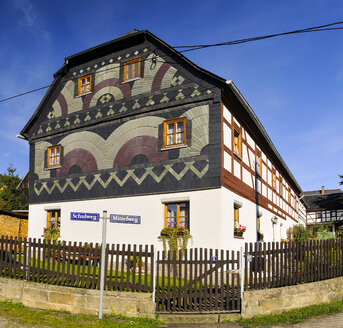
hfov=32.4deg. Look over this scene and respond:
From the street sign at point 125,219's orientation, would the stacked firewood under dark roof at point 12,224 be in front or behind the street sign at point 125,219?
behind

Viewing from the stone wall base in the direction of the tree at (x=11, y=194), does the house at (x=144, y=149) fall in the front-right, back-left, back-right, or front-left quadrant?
front-right

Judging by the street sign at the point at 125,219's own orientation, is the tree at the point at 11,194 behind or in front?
behind

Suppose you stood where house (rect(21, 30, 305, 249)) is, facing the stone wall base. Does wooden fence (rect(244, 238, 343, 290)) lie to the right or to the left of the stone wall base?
left

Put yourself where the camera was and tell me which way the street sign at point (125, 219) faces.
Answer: facing the viewer

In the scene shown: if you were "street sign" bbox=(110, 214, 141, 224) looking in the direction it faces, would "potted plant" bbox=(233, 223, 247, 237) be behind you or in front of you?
behind

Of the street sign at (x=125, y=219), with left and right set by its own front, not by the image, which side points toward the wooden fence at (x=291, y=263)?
left

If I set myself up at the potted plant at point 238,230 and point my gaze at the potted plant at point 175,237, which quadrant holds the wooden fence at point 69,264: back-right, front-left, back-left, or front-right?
front-left

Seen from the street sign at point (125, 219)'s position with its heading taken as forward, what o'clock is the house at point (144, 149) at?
The house is roughly at 6 o'clock from the street sign.

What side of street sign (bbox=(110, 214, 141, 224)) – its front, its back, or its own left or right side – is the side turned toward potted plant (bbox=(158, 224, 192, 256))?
back
